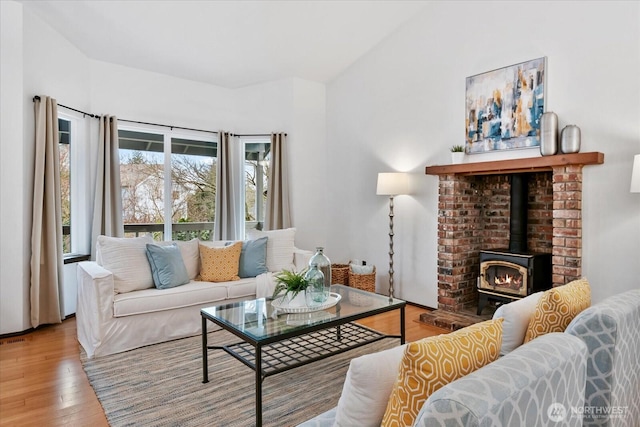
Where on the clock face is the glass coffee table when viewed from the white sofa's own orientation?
The glass coffee table is roughly at 12 o'clock from the white sofa.

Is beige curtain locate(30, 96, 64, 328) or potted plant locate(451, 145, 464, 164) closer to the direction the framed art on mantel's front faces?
the beige curtain

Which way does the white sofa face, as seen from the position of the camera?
facing the viewer and to the right of the viewer

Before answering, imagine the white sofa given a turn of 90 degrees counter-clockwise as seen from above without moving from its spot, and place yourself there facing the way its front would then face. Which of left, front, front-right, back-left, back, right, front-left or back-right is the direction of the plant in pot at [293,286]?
right

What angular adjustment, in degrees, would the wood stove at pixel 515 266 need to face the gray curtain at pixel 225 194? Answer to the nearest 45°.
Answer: approximately 45° to its right

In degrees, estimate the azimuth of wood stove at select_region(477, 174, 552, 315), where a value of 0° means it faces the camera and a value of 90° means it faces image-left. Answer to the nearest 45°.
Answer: approximately 45°

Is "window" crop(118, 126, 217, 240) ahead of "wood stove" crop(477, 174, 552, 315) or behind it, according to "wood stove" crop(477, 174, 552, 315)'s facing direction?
ahead

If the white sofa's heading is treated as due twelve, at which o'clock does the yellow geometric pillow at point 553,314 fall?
The yellow geometric pillow is roughly at 12 o'clock from the white sofa.

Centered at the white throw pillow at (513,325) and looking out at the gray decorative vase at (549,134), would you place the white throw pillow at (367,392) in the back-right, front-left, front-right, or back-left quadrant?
back-left

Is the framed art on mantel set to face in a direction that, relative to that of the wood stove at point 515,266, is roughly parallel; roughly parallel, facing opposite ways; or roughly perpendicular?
roughly parallel

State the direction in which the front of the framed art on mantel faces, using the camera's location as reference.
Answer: facing the viewer and to the left of the viewer

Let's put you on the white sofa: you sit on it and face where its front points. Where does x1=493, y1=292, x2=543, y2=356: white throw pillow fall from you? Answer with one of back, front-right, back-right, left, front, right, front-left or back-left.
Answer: front

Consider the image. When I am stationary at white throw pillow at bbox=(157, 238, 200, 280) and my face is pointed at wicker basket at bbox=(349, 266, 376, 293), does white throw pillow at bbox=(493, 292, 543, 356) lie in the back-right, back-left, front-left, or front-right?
front-right

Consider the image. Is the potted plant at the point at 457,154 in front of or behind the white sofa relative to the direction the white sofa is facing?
in front

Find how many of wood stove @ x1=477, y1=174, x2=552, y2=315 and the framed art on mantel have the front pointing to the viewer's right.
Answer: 0
